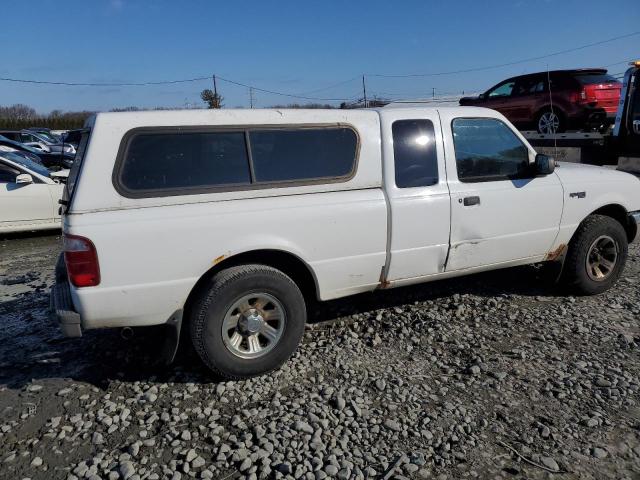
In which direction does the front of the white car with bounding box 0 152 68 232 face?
to the viewer's right

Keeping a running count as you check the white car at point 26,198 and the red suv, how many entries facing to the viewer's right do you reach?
1

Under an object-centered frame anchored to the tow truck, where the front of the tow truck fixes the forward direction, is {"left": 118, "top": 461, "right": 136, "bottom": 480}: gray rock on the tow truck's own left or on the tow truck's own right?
on the tow truck's own right

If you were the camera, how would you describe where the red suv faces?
facing away from the viewer and to the left of the viewer

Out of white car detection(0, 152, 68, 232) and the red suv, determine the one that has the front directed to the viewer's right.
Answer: the white car

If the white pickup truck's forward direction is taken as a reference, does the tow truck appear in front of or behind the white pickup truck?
in front

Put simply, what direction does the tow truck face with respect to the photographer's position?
facing the viewer and to the right of the viewer

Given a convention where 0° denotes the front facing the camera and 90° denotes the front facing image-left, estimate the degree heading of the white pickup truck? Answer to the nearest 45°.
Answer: approximately 225°
